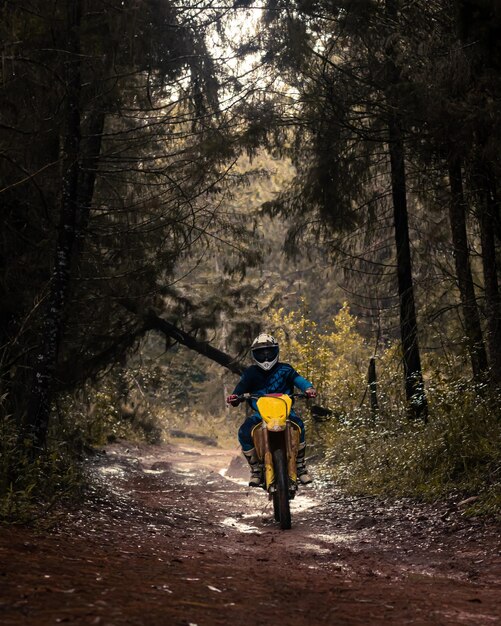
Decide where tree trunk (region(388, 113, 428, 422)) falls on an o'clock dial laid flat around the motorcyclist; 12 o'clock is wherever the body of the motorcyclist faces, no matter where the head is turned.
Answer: The tree trunk is roughly at 7 o'clock from the motorcyclist.

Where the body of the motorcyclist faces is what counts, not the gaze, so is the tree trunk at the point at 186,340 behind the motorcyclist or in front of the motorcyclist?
behind

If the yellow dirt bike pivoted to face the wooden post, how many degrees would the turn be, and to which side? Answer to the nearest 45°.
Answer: approximately 180°

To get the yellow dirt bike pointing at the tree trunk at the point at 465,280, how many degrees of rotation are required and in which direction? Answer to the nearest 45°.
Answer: approximately 135° to its left

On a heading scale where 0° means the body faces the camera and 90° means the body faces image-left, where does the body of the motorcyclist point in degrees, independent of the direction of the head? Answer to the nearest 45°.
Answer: approximately 0°

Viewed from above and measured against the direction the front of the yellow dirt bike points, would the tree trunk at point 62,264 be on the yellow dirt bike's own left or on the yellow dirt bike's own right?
on the yellow dirt bike's own right

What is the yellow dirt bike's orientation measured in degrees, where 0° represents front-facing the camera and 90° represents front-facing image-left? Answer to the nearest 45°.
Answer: approximately 0°

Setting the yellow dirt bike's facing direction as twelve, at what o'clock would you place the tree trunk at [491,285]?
The tree trunk is roughly at 8 o'clock from the yellow dirt bike.

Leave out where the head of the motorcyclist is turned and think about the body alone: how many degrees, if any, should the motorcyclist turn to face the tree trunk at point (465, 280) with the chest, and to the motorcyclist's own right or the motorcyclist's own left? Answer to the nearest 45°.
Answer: approximately 135° to the motorcyclist's own left

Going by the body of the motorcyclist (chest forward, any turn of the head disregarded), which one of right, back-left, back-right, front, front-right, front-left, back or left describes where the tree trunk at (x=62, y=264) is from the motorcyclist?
right
